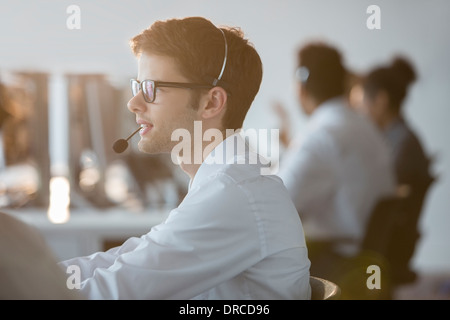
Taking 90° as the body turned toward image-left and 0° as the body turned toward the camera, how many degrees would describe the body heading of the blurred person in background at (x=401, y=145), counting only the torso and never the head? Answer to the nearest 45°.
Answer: approximately 90°

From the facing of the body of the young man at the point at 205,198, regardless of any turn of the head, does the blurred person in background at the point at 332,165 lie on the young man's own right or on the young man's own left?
on the young man's own right

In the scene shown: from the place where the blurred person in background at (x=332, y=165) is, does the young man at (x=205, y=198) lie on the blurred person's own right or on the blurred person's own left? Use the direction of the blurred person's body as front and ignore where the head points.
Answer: on the blurred person's own left

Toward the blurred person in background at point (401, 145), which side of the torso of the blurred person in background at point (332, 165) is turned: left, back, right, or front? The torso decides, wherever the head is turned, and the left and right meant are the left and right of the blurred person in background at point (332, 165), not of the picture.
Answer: right

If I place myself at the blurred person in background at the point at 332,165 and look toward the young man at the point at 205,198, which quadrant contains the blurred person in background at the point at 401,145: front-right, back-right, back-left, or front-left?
back-left

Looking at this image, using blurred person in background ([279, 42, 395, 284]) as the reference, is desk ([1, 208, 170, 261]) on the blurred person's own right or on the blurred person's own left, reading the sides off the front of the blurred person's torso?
on the blurred person's own left

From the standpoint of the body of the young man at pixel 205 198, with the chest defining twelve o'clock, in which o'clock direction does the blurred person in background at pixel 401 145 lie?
The blurred person in background is roughly at 4 o'clock from the young man.

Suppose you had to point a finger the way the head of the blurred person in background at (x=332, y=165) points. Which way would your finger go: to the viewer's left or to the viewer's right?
to the viewer's left

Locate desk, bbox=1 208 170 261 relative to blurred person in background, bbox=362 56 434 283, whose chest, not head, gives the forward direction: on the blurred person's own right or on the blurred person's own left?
on the blurred person's own left

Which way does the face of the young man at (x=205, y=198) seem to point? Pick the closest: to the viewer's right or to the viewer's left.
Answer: to the viewer's left

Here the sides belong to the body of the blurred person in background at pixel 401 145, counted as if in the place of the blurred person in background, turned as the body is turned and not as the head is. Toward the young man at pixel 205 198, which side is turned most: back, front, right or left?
left

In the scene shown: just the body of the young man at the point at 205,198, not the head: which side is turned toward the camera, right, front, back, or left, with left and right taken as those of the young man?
left
